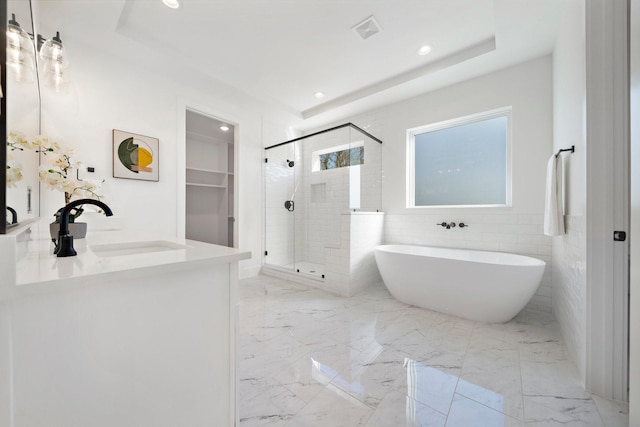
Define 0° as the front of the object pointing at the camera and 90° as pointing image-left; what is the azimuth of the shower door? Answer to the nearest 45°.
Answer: approximately 45°

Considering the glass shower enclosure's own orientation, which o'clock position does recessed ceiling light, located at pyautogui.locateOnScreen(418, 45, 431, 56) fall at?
The recessed ceiling light is roughly at 9 o'clock from the glass shower enclosure.

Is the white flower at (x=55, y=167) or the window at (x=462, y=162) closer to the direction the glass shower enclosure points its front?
the white flower

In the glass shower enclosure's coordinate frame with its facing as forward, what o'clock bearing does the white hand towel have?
The white hand towel is roughly at 9 o'clock from the glass shower enclosure.

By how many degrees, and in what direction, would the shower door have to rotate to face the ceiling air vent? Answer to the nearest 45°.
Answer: approximately 45° to its left

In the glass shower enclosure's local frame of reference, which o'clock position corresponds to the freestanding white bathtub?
The freestanding white bathtub is roughly at 9 o'clock from the glass shower enclosure.

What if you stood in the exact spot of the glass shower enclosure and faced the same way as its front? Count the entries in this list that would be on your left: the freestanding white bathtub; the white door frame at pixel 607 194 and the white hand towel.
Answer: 3

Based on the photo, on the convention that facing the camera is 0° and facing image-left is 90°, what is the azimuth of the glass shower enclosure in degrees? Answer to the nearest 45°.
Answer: approximately 45°

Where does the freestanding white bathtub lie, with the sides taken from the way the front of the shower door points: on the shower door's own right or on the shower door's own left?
on the shower door's own left

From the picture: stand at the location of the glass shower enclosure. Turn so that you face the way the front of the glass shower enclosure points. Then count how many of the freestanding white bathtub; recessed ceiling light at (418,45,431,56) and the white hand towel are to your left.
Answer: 3

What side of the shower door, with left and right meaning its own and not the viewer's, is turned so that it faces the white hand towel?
left

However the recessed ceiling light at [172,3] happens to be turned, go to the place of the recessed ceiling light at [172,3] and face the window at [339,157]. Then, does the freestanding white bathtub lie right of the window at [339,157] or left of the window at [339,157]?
right
